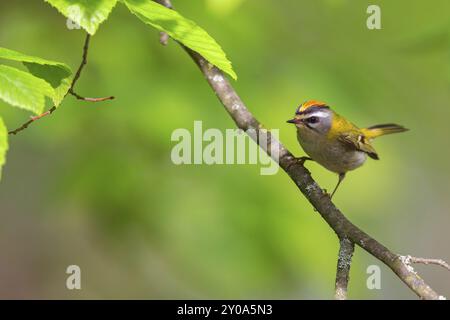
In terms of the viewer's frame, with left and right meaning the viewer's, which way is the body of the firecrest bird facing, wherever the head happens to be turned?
facing to the left of the viewer
